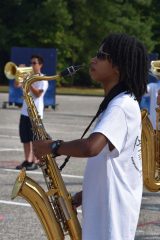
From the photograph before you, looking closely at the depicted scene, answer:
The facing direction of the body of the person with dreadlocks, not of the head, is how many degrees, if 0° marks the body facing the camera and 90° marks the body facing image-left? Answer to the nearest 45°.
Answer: approximately 90°

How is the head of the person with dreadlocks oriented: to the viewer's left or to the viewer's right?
to the viewer's left
